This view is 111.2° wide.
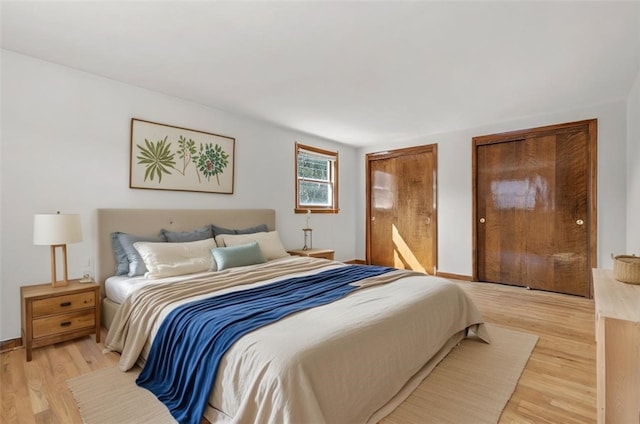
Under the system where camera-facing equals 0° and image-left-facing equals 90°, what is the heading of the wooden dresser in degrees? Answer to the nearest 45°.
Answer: approximately 90°

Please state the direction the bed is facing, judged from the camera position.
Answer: facing the viewer and to the right of the viewer

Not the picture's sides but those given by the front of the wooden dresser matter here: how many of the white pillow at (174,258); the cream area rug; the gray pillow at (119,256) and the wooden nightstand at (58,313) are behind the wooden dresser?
0

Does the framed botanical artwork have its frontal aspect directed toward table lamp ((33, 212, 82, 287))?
no

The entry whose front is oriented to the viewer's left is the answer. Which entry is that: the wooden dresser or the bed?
the wooden dresser

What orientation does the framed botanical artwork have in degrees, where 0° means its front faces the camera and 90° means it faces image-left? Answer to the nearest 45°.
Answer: approximately 315°

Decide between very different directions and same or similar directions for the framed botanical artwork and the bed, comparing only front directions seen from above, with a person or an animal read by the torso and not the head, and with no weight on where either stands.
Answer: same or similar directions

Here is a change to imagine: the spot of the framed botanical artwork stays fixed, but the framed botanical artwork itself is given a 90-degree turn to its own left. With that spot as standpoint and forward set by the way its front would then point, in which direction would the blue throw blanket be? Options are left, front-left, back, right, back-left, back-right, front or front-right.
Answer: back-right

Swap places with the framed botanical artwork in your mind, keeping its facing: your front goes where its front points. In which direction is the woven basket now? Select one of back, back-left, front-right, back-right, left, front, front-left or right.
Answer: front

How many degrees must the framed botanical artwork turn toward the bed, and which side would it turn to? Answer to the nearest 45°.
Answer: approximately 45° to its right

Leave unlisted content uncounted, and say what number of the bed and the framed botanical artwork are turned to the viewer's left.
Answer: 0

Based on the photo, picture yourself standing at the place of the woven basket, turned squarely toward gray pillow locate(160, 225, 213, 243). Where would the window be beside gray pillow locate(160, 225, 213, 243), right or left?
right

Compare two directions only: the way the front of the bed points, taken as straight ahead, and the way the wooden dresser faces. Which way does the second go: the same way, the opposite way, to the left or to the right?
the opposite way

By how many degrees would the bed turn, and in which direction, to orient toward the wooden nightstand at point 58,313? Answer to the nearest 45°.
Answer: approximately 135° to its right

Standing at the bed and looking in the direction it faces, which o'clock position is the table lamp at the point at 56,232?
The table lamp is roughly at 5 o'clock from the bed.
